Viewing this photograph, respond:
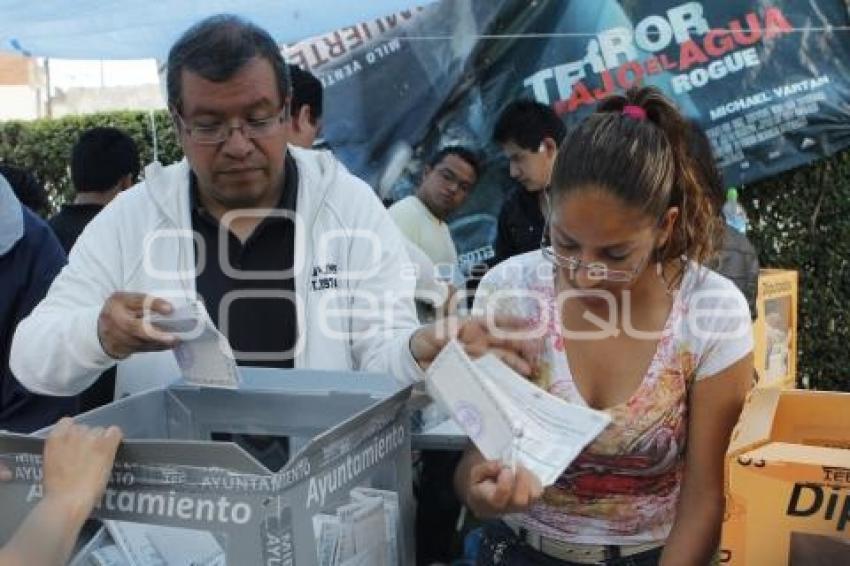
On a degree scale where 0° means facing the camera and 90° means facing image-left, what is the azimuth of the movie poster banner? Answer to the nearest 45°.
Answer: approximately 0°

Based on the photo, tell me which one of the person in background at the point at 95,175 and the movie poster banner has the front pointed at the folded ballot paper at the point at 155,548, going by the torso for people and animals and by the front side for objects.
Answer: the movie poster banner

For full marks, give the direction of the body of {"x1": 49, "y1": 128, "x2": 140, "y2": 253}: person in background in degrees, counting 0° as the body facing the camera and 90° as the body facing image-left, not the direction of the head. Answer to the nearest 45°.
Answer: approximately 225°
